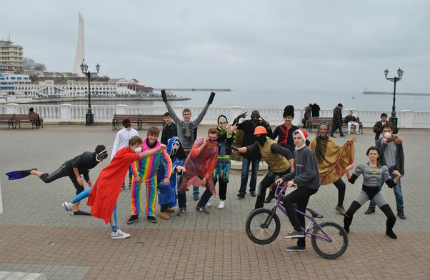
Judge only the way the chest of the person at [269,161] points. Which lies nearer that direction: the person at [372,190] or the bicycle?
the bicycle

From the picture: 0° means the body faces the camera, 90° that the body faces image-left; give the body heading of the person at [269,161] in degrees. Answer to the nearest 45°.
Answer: approximately 45°

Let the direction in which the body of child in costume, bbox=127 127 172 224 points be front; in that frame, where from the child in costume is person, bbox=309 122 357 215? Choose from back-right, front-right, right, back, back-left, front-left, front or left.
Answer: left

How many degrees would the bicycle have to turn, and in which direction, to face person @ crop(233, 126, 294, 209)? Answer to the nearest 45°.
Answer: approximately 45° to its right

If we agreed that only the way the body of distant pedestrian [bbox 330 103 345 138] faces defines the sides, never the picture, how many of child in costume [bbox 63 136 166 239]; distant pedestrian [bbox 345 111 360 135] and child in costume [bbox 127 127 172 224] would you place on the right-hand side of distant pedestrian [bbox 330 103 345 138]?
2

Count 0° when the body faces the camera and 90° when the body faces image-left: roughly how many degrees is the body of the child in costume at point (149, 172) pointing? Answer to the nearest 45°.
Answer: approximately 0°

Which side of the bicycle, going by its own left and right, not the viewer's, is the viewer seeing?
left

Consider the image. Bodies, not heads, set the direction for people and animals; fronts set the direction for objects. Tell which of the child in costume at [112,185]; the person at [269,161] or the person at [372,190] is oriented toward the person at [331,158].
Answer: the child in costume

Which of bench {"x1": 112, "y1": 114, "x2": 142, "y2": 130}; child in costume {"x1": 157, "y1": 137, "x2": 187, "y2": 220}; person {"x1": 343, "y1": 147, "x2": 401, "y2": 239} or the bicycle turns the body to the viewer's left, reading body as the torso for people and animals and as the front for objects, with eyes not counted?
the bicycle

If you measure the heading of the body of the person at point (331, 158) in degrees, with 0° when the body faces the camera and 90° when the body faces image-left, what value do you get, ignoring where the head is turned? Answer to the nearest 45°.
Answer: approximately 0°

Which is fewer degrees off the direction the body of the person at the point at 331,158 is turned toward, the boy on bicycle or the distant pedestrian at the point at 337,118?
the boy on bicycle

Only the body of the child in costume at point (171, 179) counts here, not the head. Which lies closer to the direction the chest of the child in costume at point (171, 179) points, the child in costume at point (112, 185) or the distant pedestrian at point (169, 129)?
the child in costume
